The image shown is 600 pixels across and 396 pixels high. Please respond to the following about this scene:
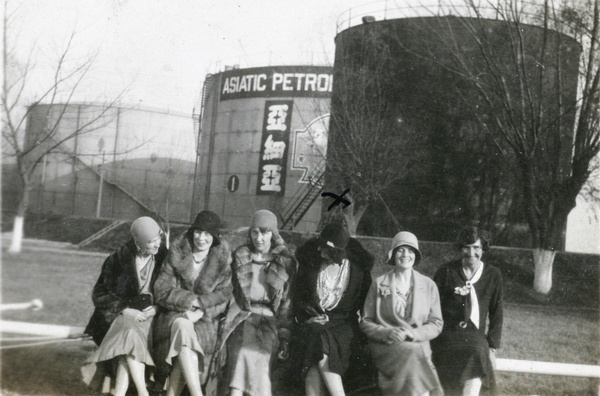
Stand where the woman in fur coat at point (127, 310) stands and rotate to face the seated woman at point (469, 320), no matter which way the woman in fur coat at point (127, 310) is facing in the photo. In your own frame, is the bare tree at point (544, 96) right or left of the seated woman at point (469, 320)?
left

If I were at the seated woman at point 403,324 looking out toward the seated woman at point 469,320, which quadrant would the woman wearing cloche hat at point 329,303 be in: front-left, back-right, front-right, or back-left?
back-left

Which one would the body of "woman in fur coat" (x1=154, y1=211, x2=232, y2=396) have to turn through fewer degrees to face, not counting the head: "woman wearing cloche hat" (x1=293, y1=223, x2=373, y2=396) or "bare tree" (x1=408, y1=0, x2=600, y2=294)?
the woman wearing cloche hat

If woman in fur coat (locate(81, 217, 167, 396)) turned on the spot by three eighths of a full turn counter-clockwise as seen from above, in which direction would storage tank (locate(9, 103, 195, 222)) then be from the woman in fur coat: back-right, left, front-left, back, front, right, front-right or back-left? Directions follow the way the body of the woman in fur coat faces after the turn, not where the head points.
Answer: front

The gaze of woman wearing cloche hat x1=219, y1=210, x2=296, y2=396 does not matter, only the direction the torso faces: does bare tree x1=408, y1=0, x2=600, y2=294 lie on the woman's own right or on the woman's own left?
on the woman's own left

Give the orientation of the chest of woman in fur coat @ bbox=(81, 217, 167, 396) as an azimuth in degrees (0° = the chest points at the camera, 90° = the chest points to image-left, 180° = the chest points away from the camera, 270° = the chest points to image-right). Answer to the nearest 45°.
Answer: approximately 315°

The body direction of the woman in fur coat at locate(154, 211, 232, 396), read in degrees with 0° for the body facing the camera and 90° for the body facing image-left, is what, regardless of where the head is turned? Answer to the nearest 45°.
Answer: approximately 0°

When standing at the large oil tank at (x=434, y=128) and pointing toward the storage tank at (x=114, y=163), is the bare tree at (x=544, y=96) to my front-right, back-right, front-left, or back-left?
back-left

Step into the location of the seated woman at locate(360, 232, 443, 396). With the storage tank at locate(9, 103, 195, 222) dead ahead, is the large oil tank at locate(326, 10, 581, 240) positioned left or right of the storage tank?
right

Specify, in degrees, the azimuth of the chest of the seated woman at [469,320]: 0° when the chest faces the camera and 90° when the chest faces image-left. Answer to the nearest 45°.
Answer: approximately 0°

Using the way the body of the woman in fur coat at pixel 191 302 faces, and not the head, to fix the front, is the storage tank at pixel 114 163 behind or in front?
behind
